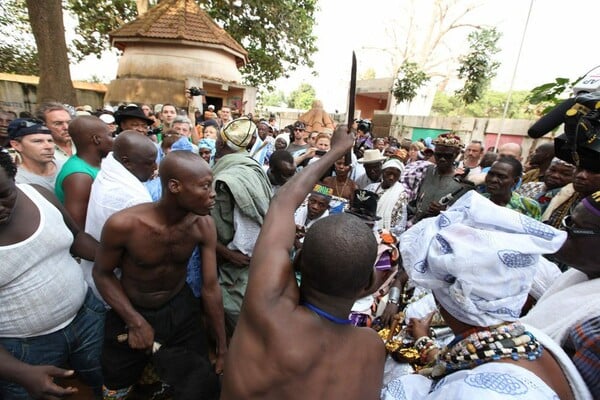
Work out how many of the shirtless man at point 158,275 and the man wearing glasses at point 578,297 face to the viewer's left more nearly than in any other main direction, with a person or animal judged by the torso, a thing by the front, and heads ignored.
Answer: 1

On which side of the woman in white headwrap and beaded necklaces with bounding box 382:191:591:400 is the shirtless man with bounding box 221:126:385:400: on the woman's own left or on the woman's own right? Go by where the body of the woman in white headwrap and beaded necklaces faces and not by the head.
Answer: on the woman's own left

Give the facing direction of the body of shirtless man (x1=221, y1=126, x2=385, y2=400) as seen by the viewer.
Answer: away from the camera

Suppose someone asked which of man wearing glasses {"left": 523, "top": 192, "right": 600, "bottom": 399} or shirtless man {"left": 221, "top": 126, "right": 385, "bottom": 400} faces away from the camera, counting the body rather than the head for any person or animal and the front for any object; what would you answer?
the shirtless man

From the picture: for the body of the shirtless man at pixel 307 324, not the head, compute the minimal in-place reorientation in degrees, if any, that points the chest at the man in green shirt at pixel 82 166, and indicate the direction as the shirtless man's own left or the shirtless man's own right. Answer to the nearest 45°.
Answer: approximately 45° to the shirtless man's own left

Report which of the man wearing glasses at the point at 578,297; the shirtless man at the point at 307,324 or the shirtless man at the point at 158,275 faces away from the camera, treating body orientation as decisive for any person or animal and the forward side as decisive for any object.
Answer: the shirtless man at the point at 307,324

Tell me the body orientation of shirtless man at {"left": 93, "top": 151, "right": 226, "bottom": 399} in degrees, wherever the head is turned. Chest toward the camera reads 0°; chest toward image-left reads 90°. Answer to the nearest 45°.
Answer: approximately 315°

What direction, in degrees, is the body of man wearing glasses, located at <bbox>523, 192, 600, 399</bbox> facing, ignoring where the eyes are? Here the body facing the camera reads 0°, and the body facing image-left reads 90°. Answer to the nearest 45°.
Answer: approximately 90°

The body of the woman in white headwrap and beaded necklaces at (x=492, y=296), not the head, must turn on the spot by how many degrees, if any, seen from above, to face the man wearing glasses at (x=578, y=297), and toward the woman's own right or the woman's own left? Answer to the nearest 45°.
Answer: approximately 90° to the woman's own right

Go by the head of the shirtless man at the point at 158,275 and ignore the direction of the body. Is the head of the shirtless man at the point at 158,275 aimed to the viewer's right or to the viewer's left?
to the viewer's right

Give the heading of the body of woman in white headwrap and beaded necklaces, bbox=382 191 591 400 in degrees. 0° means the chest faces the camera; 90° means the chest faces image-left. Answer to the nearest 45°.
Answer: approximately 135°
